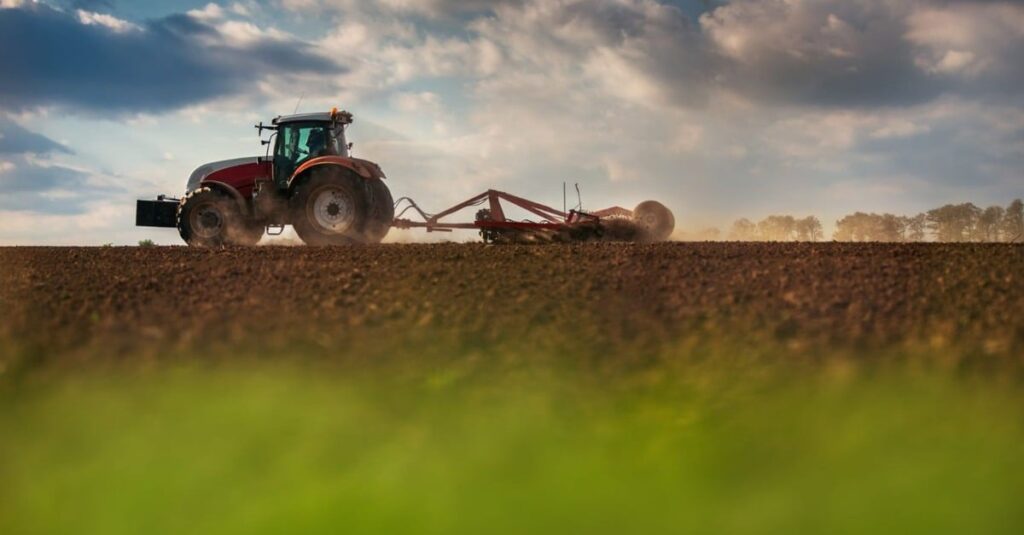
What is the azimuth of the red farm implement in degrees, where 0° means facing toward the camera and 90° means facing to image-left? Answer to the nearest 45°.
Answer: approximately 90°

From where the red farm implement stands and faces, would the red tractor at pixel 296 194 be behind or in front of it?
in front
